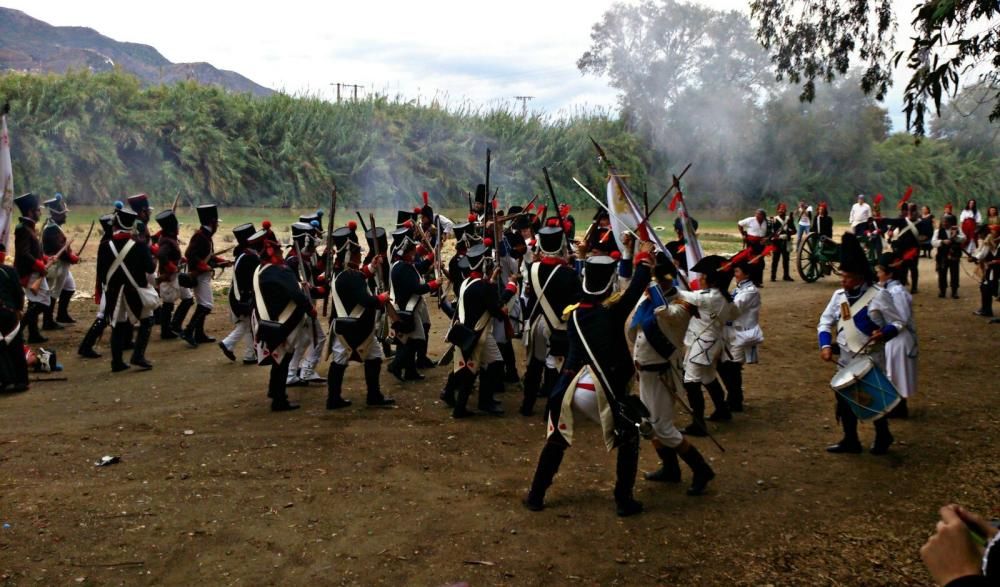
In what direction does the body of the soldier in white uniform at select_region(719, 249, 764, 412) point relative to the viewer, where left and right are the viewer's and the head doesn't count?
facing to the left of the viewer

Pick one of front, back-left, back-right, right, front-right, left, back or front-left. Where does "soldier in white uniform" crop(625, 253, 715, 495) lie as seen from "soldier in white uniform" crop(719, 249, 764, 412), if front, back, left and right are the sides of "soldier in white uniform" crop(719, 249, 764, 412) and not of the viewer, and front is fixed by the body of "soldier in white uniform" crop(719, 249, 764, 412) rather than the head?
left

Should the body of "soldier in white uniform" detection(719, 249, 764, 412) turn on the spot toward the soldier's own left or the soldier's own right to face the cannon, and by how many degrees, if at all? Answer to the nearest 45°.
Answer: approximately 90° to the soldier's own right

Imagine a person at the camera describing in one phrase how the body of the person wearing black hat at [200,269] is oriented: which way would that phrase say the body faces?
to the viewer's right

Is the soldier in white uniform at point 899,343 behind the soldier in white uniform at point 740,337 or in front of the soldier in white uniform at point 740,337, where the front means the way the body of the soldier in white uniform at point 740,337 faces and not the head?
behind

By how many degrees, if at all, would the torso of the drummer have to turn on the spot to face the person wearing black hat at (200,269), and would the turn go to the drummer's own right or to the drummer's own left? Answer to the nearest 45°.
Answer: approximately 45° to the drummer's own right

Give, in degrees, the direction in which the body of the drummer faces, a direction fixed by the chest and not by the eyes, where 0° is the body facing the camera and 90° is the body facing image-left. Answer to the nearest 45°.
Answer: approximately 45°

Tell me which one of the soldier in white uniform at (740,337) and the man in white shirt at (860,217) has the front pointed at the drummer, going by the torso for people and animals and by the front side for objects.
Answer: the man in white shirt

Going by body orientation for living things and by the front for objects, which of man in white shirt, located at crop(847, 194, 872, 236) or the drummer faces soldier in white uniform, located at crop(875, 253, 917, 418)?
the man in white shirt

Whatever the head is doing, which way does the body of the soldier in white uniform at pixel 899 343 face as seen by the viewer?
to the viewer's left

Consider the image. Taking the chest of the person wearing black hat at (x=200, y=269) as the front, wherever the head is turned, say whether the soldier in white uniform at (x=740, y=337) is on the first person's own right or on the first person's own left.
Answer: on the first person's own right
